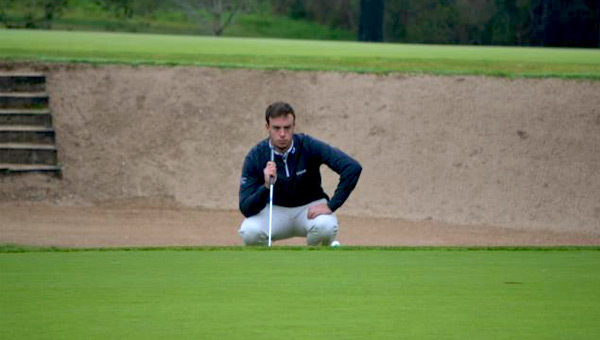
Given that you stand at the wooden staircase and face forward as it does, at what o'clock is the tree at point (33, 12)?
The tree is roughly at 6 o'clock from the wooden staircase.

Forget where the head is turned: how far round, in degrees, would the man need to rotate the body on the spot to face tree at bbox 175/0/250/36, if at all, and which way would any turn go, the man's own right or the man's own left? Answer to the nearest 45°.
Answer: approximately 180°

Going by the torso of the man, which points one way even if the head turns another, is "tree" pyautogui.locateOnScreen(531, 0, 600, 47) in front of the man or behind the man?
behind

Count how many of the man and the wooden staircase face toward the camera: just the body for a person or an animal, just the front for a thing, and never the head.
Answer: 2

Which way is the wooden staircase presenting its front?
toward the camera

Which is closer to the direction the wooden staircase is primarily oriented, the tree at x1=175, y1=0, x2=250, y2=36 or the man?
the man

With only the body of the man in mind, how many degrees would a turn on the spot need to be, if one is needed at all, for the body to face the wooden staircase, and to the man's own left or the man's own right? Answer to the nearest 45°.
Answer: approximately 135° to the man's own right

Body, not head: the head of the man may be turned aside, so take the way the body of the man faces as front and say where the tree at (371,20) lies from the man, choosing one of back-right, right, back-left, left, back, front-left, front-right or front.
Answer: back

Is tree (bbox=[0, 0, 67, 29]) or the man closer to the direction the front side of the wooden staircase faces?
the man
